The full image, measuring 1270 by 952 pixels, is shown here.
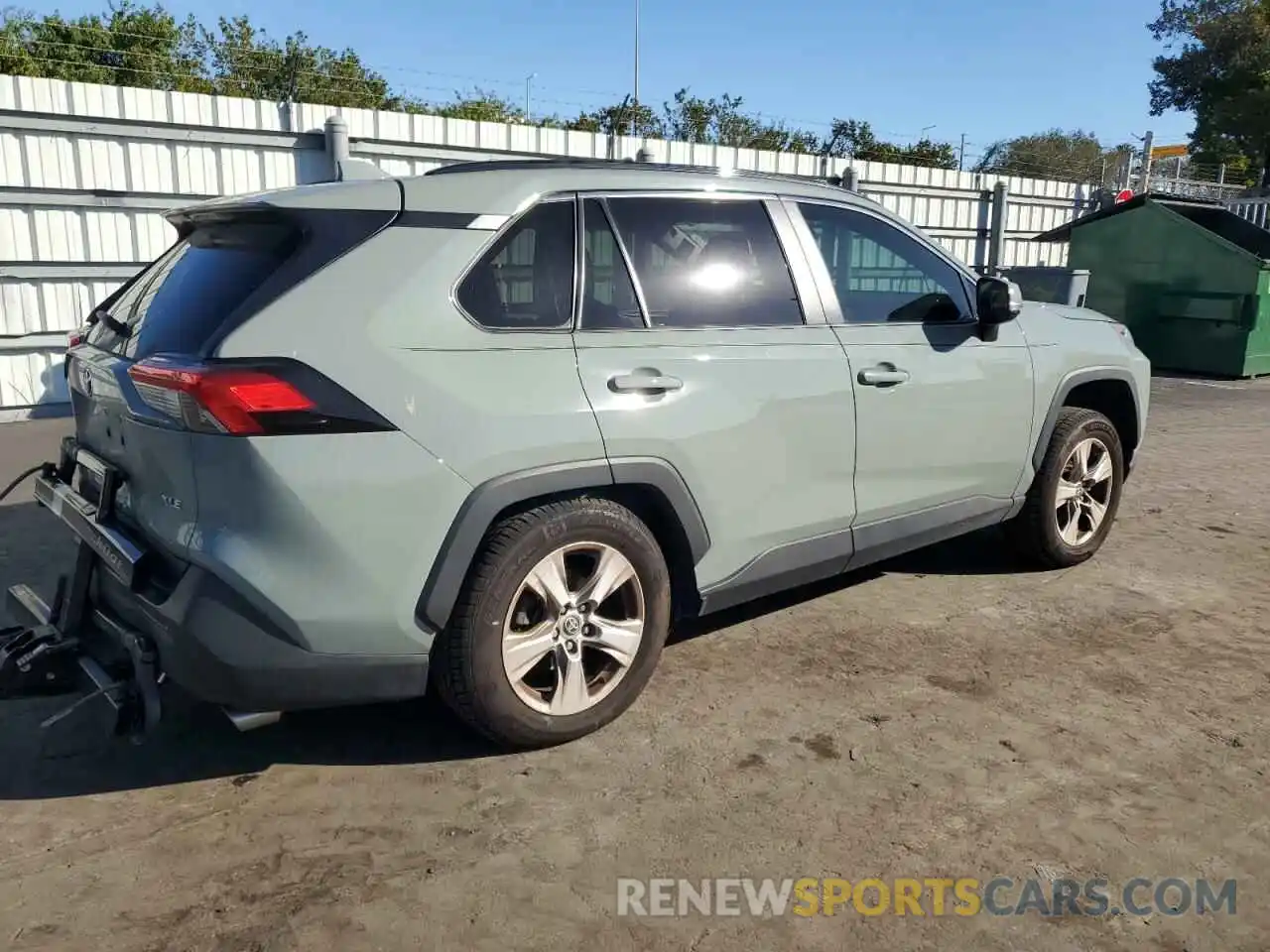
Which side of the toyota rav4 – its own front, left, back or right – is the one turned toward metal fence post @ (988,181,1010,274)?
front

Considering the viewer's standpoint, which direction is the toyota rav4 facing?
facing away from the viewer and to the right of the viewer

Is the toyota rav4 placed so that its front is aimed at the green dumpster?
yes

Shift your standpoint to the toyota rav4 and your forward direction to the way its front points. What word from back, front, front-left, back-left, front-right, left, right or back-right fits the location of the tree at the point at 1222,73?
front

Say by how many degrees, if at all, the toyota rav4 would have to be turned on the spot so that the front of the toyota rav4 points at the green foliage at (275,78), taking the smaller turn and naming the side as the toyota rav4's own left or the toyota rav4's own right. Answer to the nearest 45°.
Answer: approximately 45° to the toyota rav4's own left

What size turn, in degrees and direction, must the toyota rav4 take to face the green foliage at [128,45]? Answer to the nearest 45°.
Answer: approximately 90° to its left

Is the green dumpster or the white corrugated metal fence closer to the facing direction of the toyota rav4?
the green dumpster

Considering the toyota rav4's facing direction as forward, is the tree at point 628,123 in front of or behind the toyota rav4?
in front

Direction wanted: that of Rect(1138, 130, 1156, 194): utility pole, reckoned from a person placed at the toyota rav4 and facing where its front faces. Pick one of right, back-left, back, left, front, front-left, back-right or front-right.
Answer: front

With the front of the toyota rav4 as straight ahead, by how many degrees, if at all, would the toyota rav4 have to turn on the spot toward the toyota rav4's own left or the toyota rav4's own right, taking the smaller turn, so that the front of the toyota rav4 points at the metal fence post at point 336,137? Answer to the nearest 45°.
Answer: approximately 45° to the toyota rav4's own left

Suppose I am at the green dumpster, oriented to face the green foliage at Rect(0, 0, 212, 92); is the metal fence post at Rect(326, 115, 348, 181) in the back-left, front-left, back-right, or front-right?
front-left

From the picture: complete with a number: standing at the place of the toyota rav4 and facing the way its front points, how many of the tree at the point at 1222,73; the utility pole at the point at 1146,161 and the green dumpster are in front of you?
3

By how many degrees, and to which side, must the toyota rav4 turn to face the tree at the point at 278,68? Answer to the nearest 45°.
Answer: approximately 45° to its left

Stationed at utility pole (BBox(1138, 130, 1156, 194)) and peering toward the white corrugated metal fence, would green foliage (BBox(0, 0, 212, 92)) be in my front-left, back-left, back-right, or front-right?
front-right
